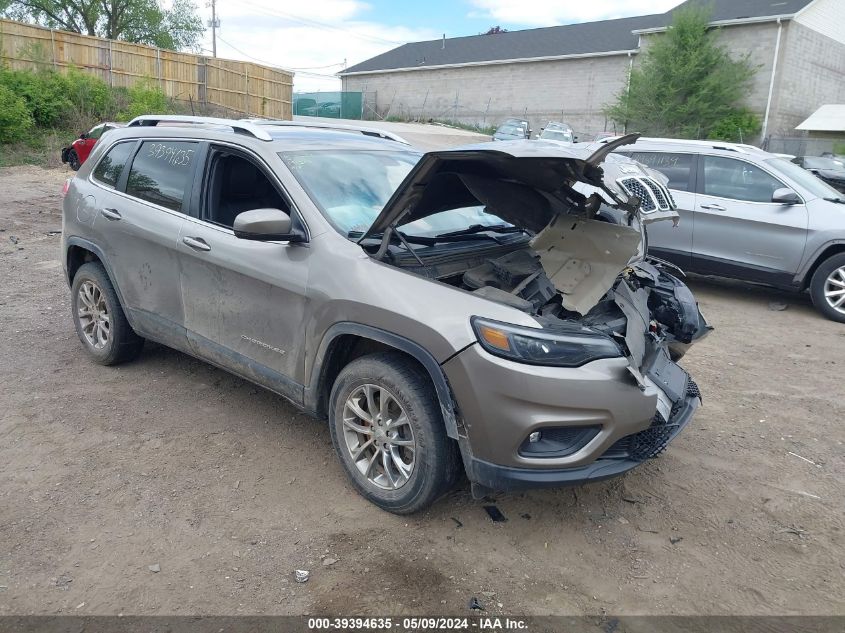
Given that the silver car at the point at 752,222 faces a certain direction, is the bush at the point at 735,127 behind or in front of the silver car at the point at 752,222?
behind

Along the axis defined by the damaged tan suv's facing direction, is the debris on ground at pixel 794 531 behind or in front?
in front

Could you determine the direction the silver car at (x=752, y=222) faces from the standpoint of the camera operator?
facing the viewer and to the right of the viewer

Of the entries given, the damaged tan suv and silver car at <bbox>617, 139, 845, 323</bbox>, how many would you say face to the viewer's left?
0

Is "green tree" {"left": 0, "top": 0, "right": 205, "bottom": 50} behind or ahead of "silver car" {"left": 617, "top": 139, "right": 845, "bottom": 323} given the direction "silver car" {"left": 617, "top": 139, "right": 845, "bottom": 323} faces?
behind

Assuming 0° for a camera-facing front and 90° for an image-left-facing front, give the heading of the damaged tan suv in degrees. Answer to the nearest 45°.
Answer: approximately 315°

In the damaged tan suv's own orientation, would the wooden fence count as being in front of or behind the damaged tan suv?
behind

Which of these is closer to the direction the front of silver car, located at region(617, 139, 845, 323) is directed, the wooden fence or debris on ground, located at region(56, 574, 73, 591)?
the debris on ground

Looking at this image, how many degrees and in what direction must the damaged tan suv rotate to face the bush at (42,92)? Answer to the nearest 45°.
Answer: approximately 180°

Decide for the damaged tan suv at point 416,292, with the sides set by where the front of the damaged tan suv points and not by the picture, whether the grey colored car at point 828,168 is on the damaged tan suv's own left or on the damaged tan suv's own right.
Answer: on the damaged tan suv's own left
